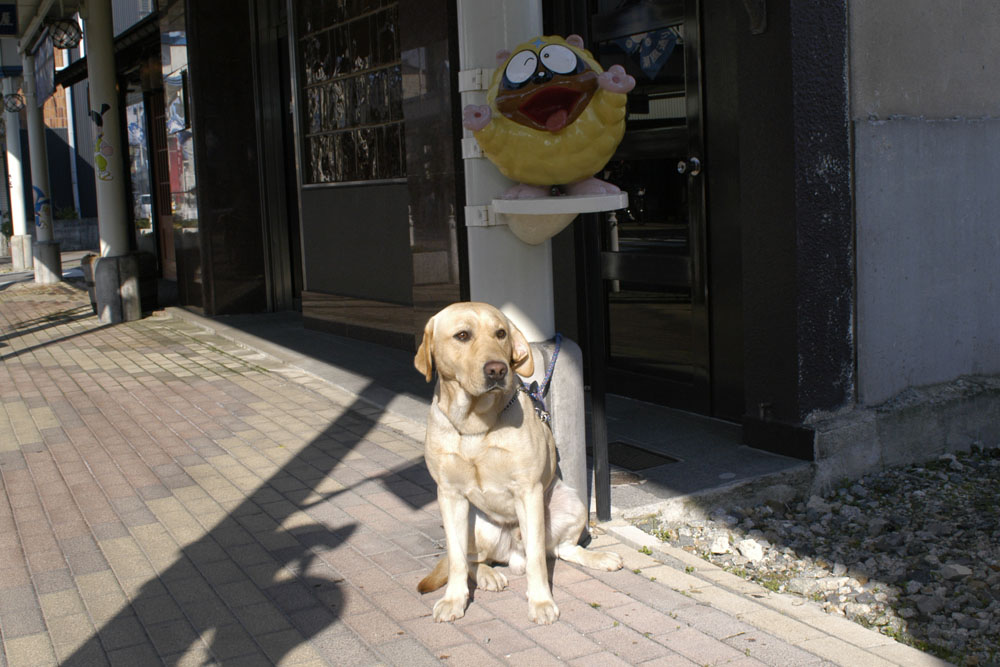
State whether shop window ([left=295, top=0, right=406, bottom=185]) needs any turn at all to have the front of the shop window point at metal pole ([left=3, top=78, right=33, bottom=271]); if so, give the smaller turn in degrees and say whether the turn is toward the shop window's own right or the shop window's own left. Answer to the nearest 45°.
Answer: approximately 90° to the shop window's own right

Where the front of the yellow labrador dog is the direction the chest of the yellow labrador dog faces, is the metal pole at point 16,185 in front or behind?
behind

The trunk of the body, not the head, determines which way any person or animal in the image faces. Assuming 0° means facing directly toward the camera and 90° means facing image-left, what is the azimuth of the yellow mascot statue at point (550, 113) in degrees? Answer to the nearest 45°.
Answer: approximately 0°

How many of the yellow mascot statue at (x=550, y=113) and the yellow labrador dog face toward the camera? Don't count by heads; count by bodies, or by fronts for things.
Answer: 2

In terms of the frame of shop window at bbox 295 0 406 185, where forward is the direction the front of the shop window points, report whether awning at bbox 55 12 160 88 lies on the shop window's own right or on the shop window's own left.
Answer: on the shop window's own right

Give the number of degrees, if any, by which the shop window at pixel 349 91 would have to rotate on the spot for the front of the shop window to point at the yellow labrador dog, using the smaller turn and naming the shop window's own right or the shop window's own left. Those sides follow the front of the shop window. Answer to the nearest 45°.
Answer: approximately 45° to the shop window's own left

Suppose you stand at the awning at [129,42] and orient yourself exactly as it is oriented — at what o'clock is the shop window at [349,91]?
The shop window is roughly at 10 o'clock from the awning.

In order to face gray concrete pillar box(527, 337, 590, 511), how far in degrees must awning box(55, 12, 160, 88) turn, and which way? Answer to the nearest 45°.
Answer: approximately 45° to its left

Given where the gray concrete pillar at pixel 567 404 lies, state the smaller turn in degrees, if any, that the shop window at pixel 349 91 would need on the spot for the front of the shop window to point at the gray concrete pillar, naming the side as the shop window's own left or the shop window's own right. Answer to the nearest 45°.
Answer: approximately 45° to the shop window's own left

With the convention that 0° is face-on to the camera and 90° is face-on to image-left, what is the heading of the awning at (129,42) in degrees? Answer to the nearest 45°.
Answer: approximately 45°

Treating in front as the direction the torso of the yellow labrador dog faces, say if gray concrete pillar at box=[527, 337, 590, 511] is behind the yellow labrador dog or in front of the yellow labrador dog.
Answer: behind

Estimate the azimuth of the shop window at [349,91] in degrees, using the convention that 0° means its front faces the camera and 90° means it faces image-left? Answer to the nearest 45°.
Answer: approximately 45°

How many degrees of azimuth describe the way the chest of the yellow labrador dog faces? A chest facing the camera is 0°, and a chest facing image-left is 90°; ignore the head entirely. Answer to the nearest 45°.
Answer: approximately 0°
